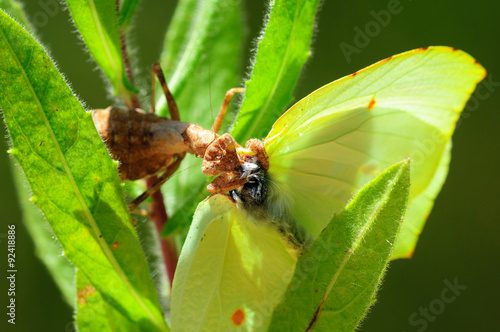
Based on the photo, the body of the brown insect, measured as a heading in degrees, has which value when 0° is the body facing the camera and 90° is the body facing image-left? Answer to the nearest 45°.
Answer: approximately 270°

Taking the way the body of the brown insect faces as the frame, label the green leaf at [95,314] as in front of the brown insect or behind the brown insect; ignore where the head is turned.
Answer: behind

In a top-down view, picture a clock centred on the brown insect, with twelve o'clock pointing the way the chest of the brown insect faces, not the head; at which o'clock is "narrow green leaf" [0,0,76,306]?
The narrow green leaf is roughly at 7 o'clock from the brown insect.

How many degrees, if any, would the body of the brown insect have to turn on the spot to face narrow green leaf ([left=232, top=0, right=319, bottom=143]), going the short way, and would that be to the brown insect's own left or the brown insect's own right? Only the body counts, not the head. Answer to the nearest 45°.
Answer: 0° — it already faces it

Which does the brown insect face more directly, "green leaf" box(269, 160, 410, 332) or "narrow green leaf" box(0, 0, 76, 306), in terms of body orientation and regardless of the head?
the green leaf

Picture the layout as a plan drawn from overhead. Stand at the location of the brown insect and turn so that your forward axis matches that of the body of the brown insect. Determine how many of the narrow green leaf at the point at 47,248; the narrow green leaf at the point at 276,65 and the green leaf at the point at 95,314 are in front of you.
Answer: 1

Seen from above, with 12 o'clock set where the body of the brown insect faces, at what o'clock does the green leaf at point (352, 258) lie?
The green leaf is roughly at 2 o'clock from the brown insect.
